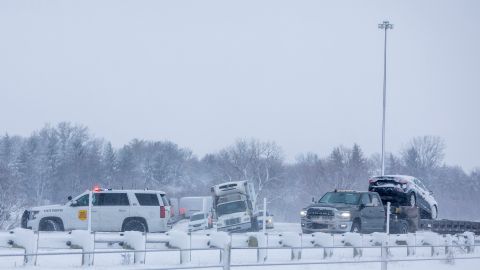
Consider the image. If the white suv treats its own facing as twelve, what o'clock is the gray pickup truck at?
The gray pickup truck is roughly at 6 o'clock from the white suv.

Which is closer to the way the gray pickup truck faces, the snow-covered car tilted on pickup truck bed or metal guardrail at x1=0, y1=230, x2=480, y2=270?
the metal guardrail

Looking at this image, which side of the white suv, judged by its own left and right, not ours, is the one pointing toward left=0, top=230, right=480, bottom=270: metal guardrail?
left

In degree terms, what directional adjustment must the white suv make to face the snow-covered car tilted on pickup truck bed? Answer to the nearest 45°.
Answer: approximately 180°

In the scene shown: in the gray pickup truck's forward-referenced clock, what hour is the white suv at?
The white suv is roughly at 1 o'clock from the gray pickup truck.

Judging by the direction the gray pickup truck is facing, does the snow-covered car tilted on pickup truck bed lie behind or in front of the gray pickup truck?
behind

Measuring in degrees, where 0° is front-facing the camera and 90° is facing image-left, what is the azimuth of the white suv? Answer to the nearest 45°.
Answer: approximately 90°
